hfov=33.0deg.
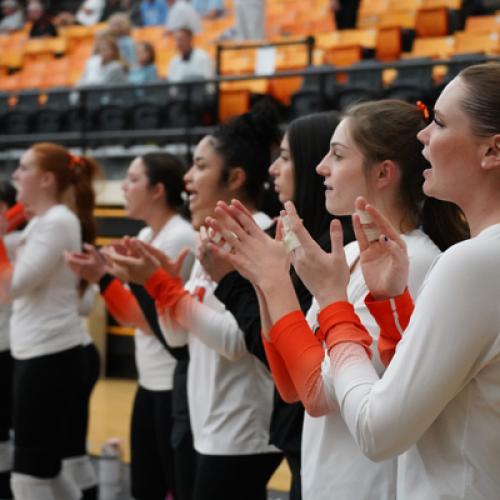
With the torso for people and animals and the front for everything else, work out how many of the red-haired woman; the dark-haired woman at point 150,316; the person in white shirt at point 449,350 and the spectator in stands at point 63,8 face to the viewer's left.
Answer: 3

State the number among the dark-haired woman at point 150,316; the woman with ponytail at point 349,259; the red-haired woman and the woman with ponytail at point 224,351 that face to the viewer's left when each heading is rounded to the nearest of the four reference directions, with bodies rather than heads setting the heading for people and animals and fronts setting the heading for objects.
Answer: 4

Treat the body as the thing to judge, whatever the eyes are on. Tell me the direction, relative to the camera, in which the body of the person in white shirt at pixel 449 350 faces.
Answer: to the viewer's left

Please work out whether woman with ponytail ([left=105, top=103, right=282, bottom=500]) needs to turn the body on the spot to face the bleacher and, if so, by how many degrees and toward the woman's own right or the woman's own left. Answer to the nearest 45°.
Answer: approximately 90° to the woman's own right

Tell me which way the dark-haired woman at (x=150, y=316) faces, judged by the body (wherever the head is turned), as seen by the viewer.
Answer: to the viewer's left

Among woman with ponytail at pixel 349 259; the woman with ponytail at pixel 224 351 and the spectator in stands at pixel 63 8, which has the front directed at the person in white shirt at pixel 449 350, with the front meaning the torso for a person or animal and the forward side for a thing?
the spectator in stands

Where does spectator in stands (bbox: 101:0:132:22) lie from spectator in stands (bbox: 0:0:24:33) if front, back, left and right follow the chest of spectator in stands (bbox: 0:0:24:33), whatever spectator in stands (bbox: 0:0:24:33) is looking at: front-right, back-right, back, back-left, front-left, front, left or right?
left

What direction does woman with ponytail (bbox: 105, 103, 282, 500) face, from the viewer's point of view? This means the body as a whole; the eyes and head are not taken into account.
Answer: to the viewer's left

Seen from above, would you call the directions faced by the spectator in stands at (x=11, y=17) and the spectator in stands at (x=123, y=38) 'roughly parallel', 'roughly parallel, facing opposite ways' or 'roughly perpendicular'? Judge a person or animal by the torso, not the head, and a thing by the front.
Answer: roughly parallel

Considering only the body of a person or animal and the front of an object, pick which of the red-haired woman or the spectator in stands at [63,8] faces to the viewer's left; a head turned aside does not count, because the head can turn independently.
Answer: the red-haired woman

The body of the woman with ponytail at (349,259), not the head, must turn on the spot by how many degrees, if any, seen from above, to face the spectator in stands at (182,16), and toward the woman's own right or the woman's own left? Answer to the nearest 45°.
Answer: approximately 90° to the woman's own right

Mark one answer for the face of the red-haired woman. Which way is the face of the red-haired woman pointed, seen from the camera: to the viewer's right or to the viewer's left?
to the viewer's left

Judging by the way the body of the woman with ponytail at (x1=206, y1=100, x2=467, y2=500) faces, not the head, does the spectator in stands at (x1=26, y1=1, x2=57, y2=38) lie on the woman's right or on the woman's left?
on the woman's right

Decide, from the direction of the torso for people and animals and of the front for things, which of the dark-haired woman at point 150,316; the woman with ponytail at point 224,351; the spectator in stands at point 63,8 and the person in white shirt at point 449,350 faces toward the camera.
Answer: the spectator in stands

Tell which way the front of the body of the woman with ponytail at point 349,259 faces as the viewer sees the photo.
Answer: to the viewer's left

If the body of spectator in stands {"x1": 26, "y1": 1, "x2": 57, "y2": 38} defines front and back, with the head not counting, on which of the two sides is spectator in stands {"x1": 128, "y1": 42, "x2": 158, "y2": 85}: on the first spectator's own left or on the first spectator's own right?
on the first spectator's own left

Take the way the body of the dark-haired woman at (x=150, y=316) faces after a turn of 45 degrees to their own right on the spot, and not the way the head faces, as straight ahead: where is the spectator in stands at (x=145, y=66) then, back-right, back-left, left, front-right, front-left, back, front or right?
front-right
